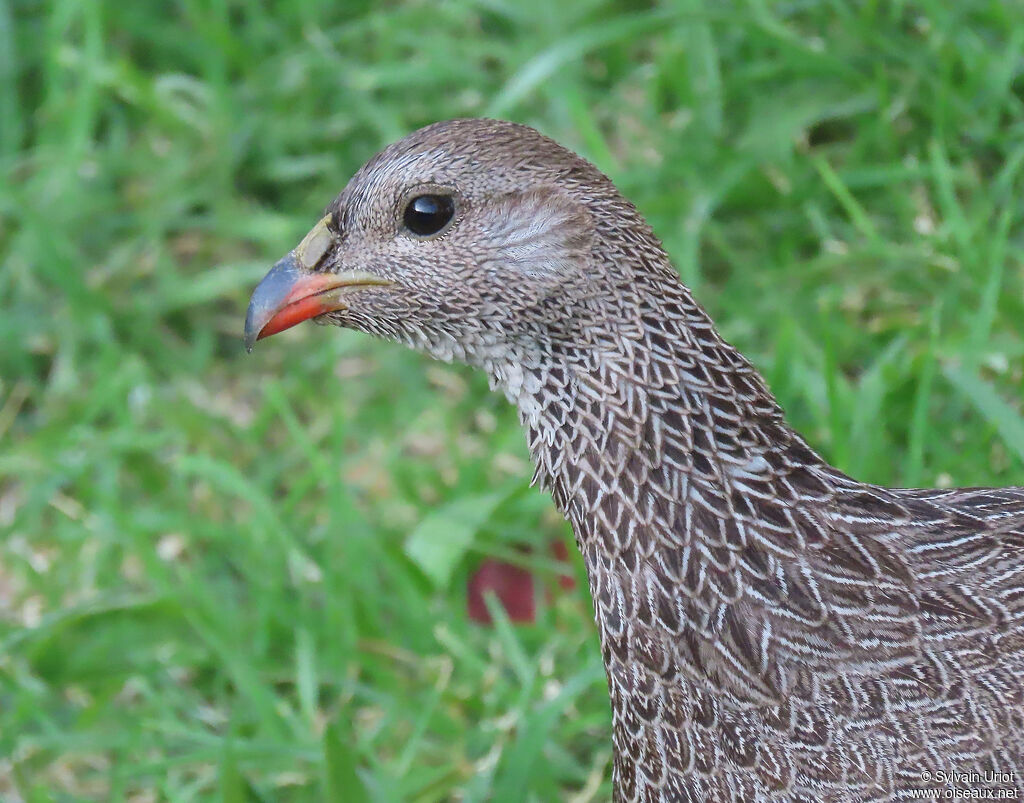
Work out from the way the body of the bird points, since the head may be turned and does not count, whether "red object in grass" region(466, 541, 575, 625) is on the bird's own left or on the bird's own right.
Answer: on the bird's own right

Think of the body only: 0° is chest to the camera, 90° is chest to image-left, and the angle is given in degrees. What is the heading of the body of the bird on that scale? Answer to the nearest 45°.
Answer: approximately 90°
